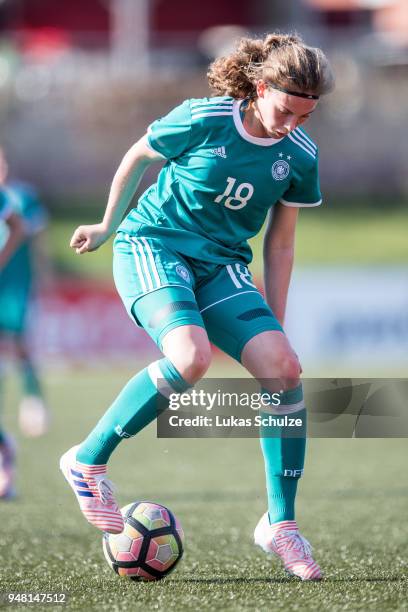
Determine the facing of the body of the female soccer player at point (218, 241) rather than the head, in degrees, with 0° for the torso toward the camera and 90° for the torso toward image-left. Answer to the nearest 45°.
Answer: approximately 315°

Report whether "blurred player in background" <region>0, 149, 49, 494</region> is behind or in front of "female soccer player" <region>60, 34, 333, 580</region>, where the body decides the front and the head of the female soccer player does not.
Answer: behind
